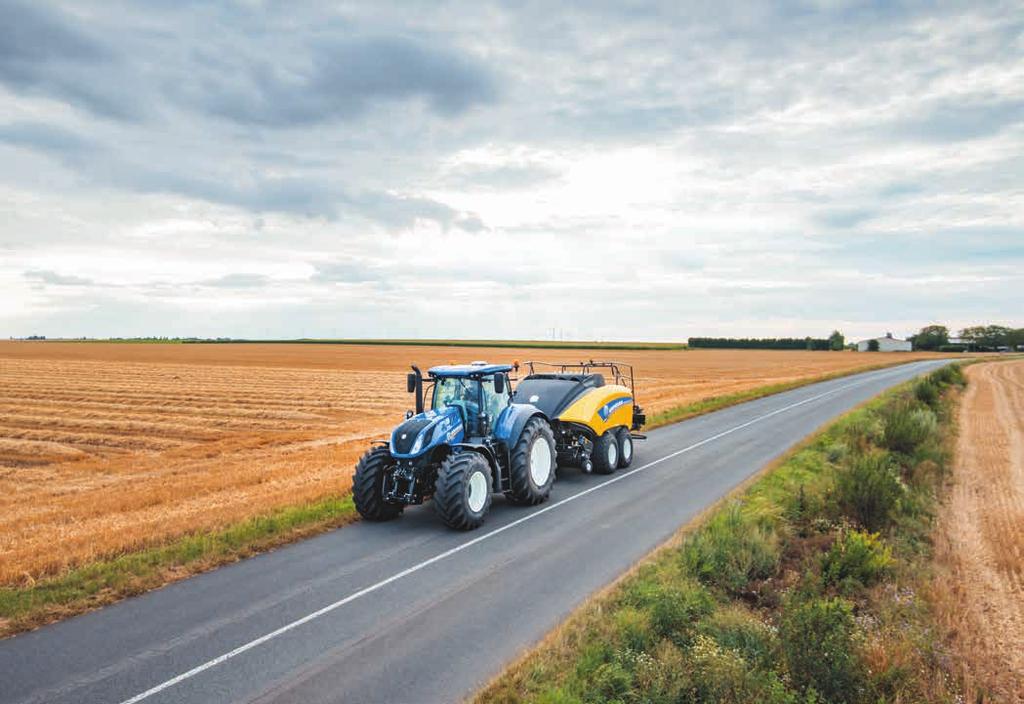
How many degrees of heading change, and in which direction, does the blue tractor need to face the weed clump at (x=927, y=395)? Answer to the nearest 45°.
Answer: approximately 180°

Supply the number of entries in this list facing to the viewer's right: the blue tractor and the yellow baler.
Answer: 0

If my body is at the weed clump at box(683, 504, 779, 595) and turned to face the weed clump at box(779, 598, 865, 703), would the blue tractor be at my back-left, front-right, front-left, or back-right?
back-right

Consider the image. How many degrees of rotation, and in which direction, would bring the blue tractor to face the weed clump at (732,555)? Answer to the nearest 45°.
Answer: approximately 90° to its left

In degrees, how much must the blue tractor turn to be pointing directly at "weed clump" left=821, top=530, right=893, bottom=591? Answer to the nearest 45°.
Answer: approximately 90° to its left

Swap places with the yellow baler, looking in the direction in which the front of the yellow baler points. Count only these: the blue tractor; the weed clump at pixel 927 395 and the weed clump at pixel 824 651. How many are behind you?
1

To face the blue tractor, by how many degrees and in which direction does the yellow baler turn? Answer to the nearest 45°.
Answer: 0° — it already faces it

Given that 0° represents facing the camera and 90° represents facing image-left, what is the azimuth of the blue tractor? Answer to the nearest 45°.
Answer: approximately 45°

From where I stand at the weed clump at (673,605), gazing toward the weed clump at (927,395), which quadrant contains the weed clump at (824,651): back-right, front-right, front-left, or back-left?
back-right

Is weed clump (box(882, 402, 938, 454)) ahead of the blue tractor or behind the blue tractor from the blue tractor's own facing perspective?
behind

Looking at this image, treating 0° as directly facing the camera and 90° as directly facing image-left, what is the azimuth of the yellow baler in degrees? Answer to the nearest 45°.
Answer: approximately 45°
